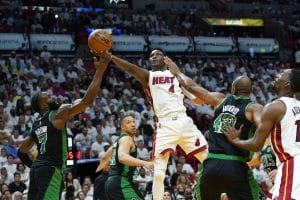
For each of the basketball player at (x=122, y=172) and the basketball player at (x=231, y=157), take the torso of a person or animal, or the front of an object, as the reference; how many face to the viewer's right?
1

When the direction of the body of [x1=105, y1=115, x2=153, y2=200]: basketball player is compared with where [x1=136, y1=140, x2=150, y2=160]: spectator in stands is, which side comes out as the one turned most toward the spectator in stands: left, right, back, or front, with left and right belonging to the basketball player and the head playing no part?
left

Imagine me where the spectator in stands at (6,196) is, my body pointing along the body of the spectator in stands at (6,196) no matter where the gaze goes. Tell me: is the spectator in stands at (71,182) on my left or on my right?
on my left

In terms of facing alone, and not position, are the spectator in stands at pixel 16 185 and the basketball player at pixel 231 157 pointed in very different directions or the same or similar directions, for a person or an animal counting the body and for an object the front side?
very different directions

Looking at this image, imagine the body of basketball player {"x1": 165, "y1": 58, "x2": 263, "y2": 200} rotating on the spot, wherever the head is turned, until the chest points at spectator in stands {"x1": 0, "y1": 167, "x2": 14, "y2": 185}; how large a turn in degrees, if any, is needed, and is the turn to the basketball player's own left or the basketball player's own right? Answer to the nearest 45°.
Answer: approximately 45° to the basketball player's own left

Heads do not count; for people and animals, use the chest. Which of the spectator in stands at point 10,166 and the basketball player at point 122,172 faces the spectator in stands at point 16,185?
the spectator in stands at point 10,166

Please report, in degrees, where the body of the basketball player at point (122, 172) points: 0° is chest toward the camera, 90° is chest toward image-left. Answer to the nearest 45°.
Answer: approximately 270°

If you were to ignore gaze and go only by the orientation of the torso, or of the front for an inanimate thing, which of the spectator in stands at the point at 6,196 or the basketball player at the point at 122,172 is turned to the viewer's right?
the basketball player

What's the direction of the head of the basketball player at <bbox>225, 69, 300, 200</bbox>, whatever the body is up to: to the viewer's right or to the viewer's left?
to the viewer's left

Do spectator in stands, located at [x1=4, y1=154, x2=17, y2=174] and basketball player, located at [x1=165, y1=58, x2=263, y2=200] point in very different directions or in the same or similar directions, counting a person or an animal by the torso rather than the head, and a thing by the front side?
very different directions
